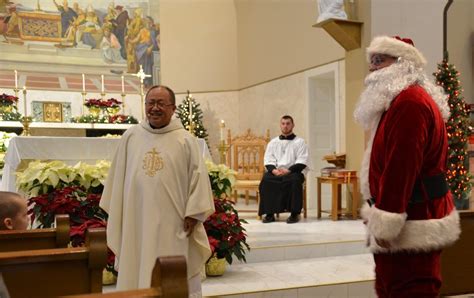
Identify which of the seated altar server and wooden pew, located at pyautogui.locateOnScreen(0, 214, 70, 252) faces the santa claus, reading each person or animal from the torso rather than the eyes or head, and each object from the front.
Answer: the seated altar server

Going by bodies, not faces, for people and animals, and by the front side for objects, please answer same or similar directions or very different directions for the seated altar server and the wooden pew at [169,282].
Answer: very different directions

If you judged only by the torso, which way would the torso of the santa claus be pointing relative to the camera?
to the viewer's left

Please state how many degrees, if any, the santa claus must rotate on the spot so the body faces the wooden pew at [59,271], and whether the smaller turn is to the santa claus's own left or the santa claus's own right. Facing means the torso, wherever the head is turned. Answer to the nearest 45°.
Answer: approximately 45° to the santa claus's own left

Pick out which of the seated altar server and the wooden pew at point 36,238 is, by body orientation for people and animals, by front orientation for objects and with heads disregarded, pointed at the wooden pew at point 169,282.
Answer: the seated altar server

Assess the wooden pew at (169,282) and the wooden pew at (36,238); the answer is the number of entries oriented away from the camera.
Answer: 2

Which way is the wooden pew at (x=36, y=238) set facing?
away from the camera

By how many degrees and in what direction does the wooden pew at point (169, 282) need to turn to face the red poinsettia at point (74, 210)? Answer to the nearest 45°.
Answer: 0° — it already faces it

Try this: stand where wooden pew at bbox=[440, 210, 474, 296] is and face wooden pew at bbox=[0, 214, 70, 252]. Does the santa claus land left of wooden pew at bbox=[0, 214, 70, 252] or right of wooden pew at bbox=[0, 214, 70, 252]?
left

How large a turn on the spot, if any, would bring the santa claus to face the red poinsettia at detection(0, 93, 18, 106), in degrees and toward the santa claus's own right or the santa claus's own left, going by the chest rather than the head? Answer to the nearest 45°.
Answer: approximately 45° to the santa claus's own right

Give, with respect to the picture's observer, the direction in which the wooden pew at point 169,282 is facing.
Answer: facing away from the viewer

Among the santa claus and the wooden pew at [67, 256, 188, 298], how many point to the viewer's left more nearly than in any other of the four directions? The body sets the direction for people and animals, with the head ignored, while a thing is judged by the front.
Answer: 1
